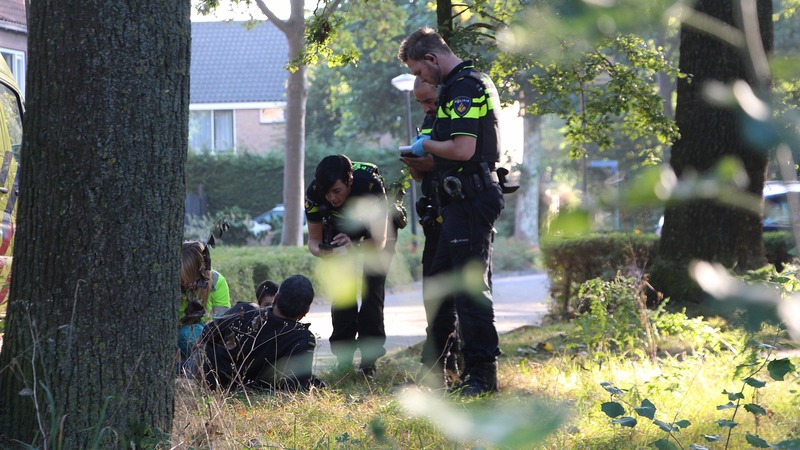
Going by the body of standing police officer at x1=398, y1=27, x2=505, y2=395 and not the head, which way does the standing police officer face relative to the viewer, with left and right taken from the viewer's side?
facing to the left of the viewer

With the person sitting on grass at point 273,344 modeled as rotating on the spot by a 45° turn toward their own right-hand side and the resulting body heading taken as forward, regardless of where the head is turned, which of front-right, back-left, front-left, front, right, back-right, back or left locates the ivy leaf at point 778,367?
right

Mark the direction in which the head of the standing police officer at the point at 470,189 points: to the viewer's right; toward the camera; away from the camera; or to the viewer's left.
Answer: to the viewer's left

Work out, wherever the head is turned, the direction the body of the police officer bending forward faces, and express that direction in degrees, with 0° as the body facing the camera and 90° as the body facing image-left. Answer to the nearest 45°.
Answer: approximately 45°

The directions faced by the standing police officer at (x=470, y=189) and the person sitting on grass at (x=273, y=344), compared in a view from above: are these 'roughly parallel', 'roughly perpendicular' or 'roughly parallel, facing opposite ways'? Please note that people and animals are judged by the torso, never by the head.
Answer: roughly perpendicular

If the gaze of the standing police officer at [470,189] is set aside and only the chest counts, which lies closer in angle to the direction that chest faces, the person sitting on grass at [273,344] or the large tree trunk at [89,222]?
the person sitting on grass

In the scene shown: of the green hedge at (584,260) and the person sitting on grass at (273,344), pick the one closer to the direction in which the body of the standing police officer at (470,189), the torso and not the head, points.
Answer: the person sitting on grass

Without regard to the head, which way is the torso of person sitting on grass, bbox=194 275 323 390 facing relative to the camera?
away from the camera

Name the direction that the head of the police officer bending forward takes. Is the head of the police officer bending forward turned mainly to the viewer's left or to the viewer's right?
to the viewer's left

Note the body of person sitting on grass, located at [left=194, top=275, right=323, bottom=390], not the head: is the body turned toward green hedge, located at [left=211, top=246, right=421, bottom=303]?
yes

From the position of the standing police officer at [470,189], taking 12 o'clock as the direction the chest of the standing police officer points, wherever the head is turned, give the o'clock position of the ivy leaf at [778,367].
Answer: The ivy leaf is roughly at 8 o'clock from the standing police officer.

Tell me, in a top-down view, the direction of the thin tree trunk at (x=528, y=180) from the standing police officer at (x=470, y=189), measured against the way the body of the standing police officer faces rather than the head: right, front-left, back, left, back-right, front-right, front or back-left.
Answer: right

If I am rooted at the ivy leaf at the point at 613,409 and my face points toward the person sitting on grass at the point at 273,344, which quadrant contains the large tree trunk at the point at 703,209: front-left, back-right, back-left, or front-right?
front-right

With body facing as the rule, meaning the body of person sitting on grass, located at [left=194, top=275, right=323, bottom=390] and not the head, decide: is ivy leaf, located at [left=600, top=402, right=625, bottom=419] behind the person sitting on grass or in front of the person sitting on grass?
behind

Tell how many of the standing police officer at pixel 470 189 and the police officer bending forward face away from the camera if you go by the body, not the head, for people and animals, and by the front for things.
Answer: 0

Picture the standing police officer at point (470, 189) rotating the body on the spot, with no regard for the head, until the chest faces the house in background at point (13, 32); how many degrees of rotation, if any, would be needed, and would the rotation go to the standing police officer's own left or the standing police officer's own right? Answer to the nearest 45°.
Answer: approximately 45° to the standing police officer's own right

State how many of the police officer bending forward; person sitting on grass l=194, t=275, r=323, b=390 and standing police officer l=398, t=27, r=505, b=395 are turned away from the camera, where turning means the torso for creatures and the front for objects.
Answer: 1

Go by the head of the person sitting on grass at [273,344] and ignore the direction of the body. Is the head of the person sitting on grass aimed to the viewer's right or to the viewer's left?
to the viewer's left
